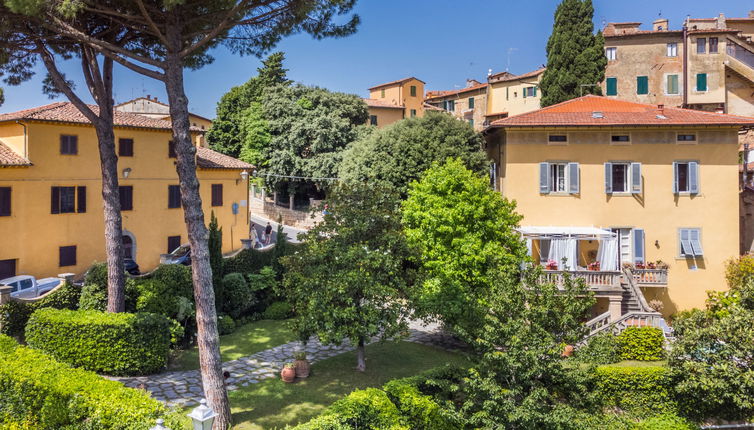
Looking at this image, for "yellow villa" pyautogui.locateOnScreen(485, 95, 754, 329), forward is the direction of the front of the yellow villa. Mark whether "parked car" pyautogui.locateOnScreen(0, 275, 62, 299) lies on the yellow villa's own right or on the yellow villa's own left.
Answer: on the yellow villa's own right

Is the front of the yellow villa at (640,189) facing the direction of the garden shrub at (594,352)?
yes

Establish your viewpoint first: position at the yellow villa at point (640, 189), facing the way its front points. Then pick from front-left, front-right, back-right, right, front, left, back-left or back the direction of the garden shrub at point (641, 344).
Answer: front

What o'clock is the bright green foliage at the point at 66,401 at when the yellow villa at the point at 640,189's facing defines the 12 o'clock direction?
The bright green foliage is roughly at 1 o'clock from the yellow villa.

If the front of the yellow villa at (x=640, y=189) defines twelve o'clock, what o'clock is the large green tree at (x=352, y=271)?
The large green tree is roughly at 1 o'clock from the yellow villa.

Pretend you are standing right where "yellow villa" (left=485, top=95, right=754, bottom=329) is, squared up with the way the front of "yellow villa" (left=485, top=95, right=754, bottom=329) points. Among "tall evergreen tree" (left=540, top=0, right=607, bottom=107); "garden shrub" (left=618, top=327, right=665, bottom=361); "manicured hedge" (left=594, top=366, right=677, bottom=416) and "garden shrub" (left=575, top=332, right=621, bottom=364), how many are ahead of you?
3

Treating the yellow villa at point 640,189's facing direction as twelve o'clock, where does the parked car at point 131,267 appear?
The parked car is roughly at 2 o'clock from the yellow villa.

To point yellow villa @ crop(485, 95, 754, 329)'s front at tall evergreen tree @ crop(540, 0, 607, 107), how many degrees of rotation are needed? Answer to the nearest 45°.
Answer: approximately 180°

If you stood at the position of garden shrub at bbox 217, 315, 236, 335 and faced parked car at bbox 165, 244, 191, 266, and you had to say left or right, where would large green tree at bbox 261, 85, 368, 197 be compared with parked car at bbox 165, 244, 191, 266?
right

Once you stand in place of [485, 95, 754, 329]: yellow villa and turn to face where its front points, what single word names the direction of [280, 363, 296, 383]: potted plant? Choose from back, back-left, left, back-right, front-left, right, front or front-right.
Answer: front-right

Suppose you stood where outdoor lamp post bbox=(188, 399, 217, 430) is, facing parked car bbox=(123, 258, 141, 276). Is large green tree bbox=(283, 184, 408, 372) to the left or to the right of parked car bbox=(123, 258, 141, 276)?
right

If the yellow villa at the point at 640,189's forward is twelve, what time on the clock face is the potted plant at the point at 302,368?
The potted plant is roughly at 1 o'clock from the yellow villa.

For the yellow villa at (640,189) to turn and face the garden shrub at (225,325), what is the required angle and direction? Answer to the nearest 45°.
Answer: approximately 45° to its right

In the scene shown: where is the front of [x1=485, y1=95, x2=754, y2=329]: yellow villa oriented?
toward the camera
